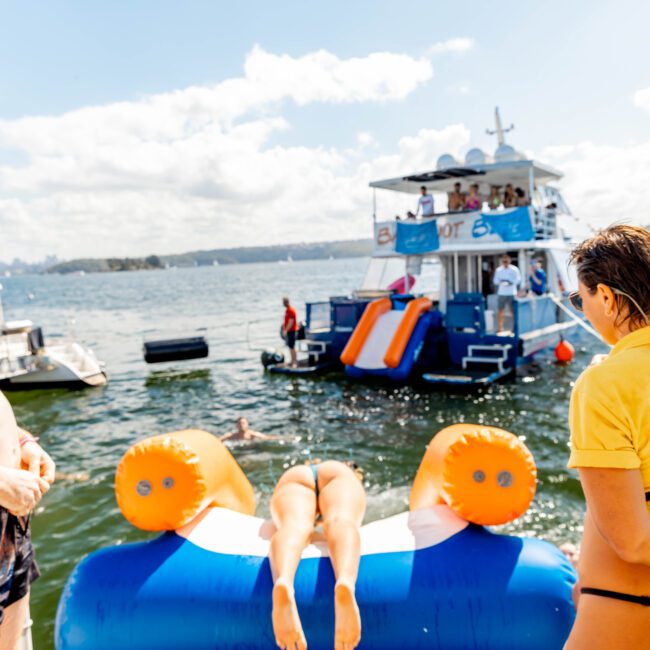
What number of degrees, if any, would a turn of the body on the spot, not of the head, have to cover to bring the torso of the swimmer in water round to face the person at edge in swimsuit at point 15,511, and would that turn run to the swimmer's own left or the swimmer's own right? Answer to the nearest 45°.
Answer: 0° — they already face them

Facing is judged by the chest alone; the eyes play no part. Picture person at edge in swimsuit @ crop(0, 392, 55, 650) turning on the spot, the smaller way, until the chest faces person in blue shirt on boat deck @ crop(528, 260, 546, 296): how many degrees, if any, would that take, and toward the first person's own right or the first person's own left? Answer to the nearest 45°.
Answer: approximately 45° to the first person's own left

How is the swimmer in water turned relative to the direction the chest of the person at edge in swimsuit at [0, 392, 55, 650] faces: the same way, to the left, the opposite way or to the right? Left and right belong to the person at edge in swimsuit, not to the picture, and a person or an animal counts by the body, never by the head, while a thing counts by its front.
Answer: to the right

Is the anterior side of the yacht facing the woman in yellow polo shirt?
no

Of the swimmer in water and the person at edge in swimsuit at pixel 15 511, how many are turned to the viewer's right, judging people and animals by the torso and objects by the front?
1

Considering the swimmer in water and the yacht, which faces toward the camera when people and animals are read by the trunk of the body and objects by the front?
the swimmer in water

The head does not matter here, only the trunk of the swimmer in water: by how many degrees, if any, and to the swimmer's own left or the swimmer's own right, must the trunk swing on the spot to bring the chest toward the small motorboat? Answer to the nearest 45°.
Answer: approximately 135° to the swimmer's own right

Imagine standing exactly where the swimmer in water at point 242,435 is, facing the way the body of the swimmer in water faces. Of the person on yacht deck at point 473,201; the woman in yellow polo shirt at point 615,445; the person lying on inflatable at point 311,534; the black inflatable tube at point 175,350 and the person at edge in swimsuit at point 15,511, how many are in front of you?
3

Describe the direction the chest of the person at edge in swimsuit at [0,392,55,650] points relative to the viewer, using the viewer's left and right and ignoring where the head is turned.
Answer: facing to the right of the viewer

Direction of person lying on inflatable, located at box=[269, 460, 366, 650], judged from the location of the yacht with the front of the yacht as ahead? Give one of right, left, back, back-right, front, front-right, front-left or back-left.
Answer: back-right

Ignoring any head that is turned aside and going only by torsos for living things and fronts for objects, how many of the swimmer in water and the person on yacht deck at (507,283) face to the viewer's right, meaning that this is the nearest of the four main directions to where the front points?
0

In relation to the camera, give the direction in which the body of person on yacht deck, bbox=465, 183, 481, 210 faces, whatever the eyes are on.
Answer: toward the camera

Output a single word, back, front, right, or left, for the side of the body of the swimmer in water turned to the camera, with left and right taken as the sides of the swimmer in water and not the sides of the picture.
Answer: front

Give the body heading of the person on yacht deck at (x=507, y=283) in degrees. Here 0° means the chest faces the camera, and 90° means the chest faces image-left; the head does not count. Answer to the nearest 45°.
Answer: approximately 0°
